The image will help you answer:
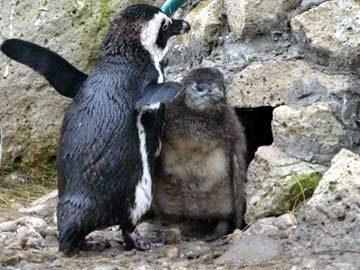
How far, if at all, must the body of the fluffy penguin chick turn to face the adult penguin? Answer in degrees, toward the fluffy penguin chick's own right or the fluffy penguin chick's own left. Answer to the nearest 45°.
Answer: approximately 45° to the fluffy penguin chick's own right

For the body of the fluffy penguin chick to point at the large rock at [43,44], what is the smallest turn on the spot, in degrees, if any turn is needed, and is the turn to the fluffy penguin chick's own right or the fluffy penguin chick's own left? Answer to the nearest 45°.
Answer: approximately 135° to the fluffy penguin chick's own right

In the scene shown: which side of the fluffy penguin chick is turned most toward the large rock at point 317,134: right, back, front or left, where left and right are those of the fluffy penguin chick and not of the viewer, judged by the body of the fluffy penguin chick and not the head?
left

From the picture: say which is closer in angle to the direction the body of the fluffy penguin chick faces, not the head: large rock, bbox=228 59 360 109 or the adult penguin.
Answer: the adult penguin

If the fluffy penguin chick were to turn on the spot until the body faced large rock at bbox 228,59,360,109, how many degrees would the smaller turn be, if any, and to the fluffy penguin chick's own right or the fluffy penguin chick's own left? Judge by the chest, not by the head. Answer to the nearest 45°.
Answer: approximately 90° to the fluffy penguin chick's own left

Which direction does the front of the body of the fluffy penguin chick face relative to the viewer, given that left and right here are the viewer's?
facing the viewer

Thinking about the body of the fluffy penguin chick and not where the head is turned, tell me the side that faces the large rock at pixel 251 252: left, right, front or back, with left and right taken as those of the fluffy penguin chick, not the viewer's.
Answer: front

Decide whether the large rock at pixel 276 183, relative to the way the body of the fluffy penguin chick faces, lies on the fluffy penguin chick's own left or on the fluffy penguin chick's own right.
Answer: on the fluffy penguin chick's own left

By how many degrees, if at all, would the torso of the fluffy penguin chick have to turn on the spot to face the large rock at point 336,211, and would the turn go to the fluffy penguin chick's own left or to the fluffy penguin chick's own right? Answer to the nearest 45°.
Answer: approximately 45° to the fluffy penguin chick's own left
